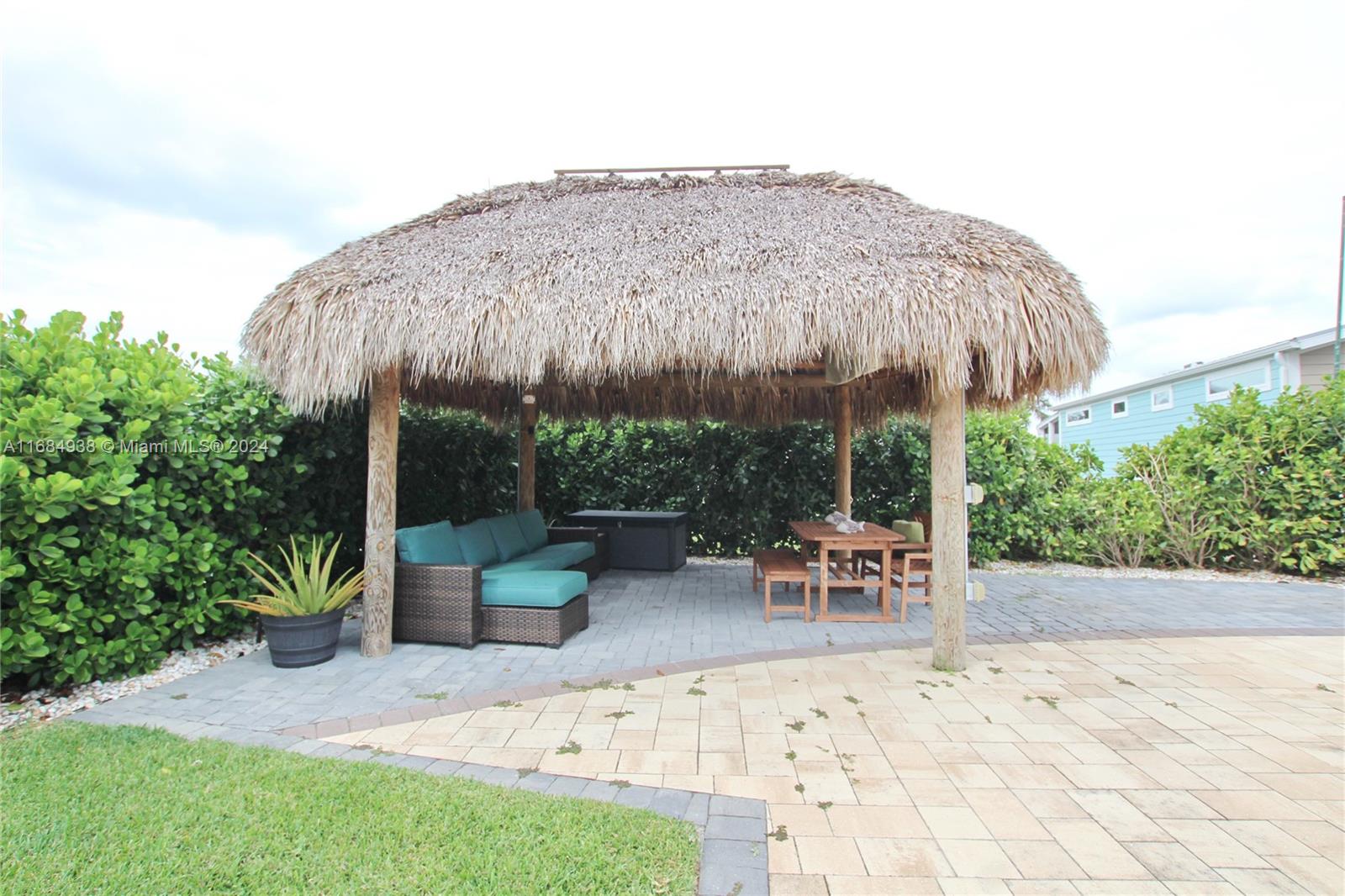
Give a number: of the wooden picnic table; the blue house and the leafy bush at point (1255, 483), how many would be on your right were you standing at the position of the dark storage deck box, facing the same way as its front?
0

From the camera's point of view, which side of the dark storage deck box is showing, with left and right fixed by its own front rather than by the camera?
front

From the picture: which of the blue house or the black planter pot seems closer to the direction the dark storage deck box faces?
the black planter pot

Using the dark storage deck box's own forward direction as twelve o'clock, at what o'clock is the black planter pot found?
The black planter pot is roughly at 1 o'clock from the dark storage deck box.

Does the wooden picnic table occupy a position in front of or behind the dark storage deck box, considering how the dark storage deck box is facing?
in front

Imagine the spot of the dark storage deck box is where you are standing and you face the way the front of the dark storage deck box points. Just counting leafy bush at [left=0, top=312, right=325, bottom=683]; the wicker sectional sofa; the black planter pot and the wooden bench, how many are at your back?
0

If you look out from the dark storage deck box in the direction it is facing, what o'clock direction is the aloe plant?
The aloe plant is roughly at 1 o'clock from the dark storage deck box.

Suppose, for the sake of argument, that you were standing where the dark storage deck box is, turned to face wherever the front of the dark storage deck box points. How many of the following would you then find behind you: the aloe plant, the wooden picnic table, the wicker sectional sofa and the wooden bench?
0

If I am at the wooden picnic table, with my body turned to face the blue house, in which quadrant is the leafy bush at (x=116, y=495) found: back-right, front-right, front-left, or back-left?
back-left

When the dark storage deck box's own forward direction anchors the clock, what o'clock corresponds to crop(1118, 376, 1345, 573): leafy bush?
The leafy bush is roughly at 9 o'clock from the dark storage deck box.

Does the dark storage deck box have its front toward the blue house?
no

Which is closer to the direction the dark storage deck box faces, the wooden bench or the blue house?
the wooden bench

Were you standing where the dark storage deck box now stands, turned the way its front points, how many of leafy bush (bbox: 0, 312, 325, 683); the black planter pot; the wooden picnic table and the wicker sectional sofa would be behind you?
0
